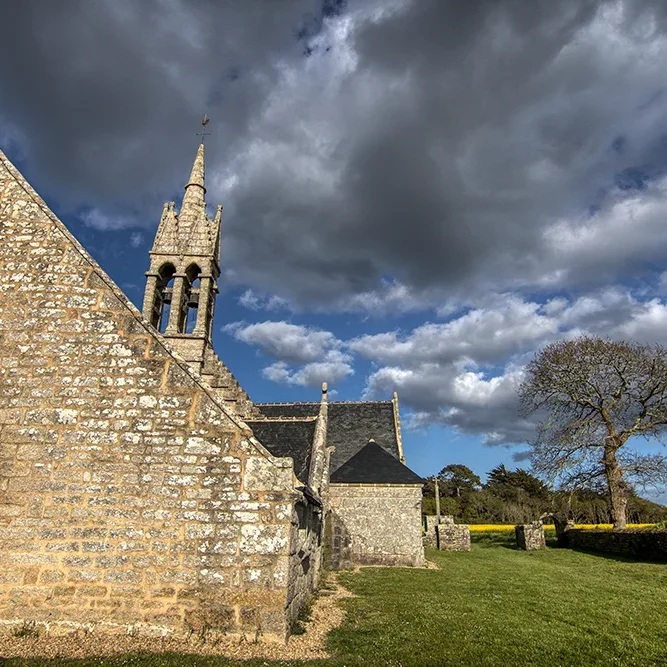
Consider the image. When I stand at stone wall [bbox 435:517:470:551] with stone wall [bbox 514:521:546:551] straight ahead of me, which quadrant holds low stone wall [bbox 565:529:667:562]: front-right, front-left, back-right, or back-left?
front-right

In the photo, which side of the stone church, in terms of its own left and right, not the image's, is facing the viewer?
front

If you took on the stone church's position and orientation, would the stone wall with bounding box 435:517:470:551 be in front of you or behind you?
behind
